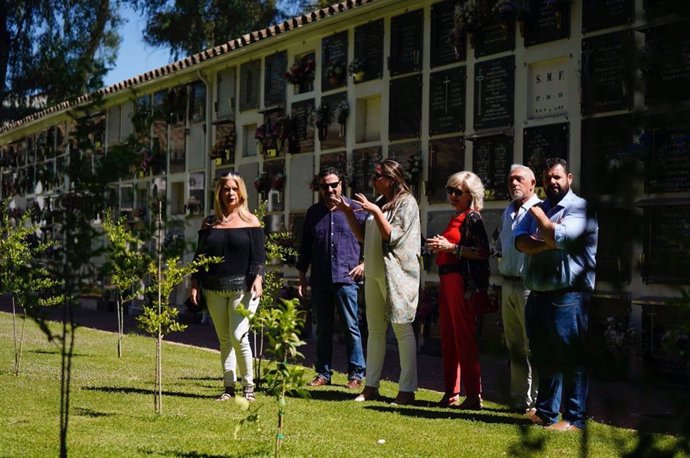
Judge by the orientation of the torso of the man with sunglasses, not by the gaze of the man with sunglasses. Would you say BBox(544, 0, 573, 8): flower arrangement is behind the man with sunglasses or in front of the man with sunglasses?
behind

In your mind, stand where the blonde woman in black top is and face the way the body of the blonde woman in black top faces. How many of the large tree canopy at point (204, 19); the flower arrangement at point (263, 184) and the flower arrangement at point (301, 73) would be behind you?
3

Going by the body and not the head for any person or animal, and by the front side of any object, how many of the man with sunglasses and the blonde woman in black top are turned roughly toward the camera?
2

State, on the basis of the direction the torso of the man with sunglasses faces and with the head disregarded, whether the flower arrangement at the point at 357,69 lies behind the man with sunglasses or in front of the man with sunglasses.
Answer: behind

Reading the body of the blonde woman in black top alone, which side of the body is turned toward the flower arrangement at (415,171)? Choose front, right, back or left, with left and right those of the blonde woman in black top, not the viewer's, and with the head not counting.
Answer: back

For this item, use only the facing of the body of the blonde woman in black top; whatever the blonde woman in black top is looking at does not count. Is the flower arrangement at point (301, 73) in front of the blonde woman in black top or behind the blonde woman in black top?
behind

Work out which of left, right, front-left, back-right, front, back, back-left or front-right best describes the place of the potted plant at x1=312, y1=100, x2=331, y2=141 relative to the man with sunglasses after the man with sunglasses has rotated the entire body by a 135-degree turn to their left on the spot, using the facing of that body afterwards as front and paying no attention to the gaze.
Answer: front-left
